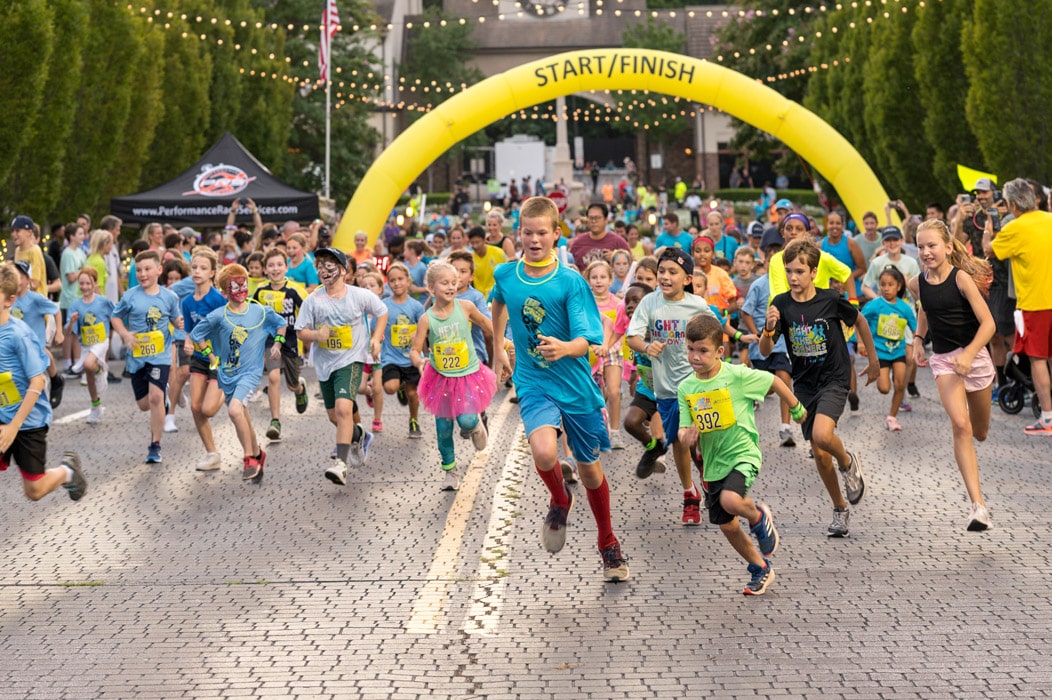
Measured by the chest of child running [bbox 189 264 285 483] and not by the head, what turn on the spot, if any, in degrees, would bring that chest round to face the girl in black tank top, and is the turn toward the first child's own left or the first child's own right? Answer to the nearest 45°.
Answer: approximately 45° to the first child's own left

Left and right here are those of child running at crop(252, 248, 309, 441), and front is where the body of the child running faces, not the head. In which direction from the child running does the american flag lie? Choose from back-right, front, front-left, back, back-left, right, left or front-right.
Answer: back

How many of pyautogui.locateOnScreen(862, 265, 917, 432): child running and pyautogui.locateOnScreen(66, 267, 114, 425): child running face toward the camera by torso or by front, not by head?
2
